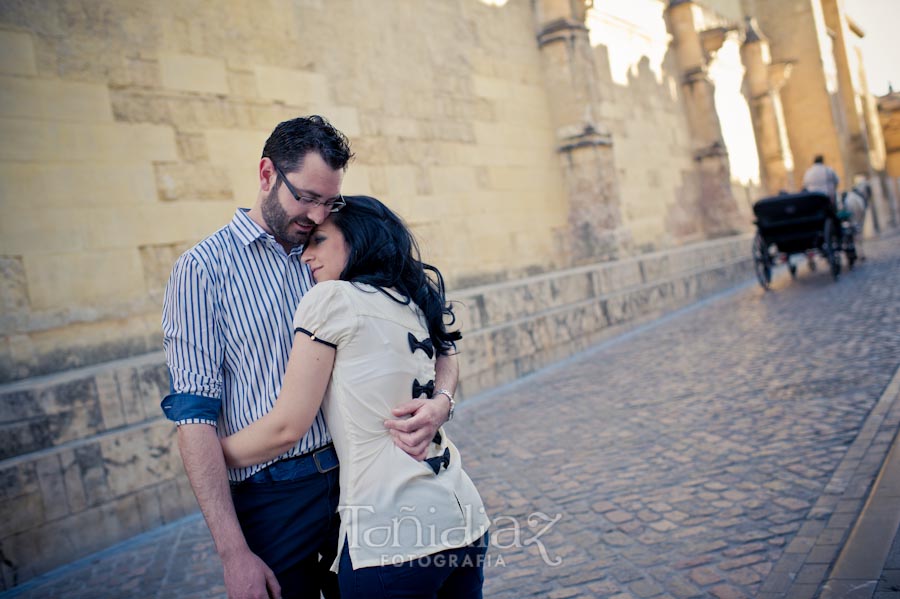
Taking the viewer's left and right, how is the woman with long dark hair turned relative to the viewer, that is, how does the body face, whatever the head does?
facing away from the viewer and to the left of the viewer

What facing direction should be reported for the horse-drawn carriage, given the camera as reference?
facing away from the viewer and to the right of the viewer

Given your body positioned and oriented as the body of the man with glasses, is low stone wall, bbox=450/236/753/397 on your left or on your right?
on your left

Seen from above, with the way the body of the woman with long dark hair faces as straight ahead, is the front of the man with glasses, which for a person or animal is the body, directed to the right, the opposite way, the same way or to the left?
the opposite way

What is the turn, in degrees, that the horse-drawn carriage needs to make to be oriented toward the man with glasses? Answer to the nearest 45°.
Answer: approximately 135° to its right

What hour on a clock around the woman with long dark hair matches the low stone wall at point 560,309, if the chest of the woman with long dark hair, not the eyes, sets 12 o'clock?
The low stone wall is roughly at 2 o'clock from the woman with long dark hair.

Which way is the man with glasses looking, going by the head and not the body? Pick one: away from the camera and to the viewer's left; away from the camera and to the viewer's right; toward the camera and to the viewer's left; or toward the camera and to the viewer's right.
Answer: toward the camera and to the viewer's right

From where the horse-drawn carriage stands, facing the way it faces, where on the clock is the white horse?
The white horse is roughly at 11 o'clock from the horse-drawn carriage.

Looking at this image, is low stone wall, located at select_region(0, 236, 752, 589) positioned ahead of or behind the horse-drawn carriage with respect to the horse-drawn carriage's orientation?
behind

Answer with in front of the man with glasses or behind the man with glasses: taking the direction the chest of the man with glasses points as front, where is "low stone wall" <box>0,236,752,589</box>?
behind

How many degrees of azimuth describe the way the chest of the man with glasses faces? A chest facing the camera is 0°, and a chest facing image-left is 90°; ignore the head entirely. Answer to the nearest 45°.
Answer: approximately 315°

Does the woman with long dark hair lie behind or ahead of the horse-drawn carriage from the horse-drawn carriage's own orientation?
behind

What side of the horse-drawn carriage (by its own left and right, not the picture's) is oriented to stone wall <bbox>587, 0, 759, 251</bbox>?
left

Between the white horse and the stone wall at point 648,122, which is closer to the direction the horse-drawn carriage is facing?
the white horse
